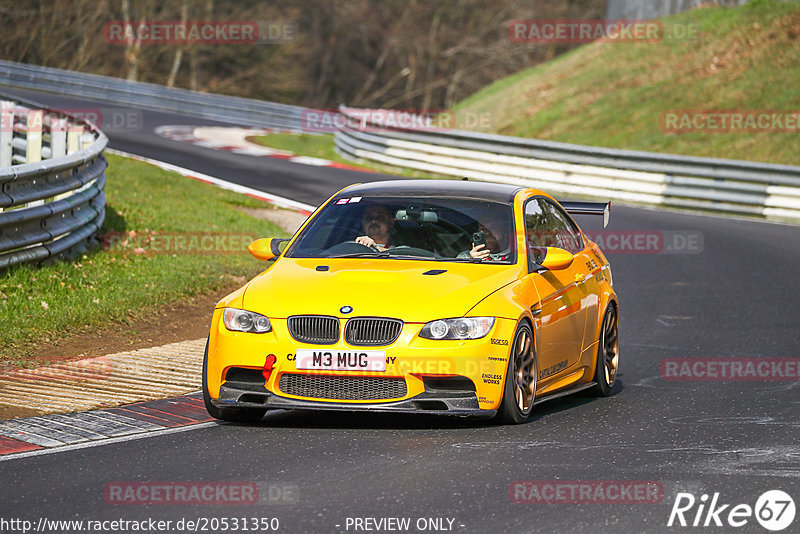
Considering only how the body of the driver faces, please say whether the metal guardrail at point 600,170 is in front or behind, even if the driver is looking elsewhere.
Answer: behind

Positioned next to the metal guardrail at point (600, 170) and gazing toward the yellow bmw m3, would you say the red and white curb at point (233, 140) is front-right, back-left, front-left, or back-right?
back-right

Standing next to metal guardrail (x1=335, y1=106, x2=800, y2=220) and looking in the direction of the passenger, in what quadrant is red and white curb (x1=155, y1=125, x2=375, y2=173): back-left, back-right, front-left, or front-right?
back-right

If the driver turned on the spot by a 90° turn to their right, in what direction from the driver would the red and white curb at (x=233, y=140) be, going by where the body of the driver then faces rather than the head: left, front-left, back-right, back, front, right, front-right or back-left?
front-right

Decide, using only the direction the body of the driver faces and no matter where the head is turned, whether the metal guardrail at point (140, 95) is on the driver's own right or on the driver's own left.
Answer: on the driver's own right

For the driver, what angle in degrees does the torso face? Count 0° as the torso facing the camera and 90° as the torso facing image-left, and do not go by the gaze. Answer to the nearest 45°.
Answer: approximately 45°
